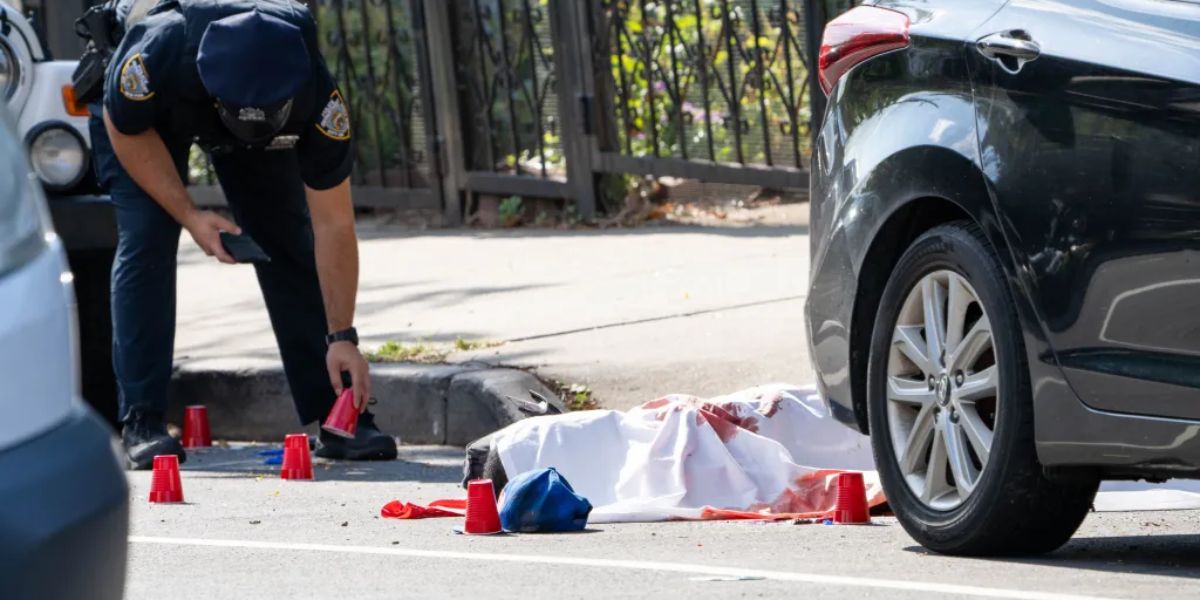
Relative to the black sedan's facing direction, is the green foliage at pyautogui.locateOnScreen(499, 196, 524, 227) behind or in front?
behind

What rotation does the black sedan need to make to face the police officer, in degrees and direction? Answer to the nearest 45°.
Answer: approximately 180°

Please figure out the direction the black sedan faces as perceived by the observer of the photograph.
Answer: facing the viewer and to the right of the viewer

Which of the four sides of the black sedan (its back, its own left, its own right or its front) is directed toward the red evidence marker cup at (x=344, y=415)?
back

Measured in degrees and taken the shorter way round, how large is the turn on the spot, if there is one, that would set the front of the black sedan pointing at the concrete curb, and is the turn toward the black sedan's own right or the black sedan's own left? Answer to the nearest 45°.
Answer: approximately 180°
